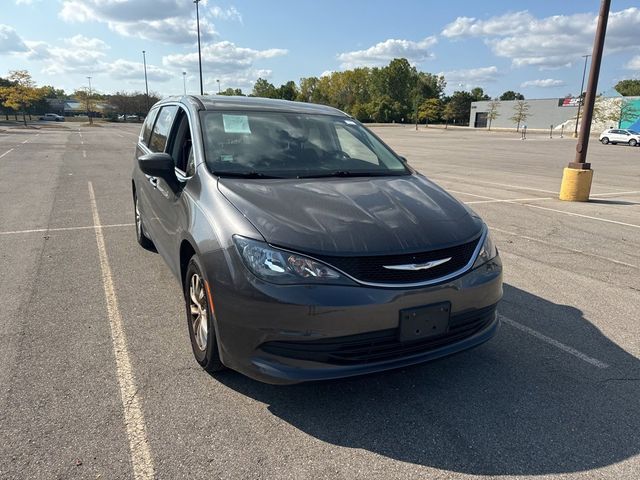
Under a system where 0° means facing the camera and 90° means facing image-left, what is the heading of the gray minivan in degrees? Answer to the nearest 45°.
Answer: approximately 315°

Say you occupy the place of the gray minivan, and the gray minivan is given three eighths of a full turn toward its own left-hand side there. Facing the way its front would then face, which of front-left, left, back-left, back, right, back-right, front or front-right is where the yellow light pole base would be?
front-right

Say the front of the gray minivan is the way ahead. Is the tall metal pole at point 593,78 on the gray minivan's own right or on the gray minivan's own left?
on the gray minivan's own left

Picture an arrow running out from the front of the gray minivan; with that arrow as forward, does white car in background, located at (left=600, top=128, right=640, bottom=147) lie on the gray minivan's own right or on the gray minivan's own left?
on the gray minivan's own left
